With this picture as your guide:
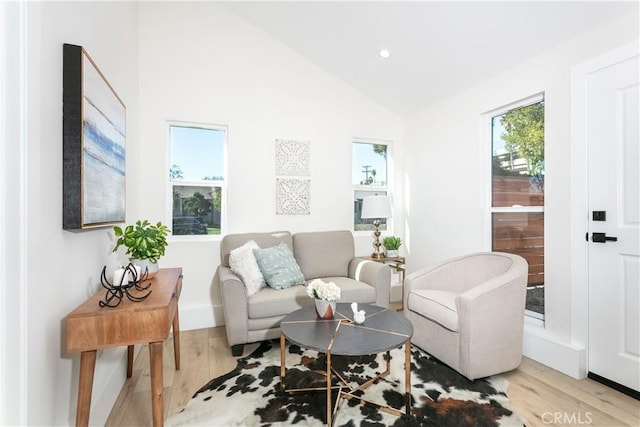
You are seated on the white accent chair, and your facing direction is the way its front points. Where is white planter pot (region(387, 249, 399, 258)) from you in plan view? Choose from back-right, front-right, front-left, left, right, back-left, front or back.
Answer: right

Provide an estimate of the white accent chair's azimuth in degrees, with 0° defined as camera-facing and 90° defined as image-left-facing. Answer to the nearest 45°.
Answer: approximately 45°

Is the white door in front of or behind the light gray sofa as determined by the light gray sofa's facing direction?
in front

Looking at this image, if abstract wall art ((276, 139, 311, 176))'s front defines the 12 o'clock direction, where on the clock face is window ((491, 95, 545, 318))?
The window is roughly at 10 o'clock from the abstract wall art.

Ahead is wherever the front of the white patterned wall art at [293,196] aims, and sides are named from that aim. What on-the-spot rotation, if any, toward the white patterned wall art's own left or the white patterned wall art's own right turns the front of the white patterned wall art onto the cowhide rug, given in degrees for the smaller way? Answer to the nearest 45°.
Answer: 0° — it already faces it

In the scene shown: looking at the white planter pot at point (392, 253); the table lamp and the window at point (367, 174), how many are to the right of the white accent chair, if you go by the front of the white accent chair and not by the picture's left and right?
3

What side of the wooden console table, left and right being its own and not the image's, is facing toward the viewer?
right

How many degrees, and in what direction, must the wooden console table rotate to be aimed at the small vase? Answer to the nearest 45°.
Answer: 0° — it already faces it

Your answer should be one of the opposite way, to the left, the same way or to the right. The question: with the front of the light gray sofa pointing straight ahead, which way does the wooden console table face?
to the left

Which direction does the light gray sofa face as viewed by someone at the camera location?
facing the viewer and to the right of the viewer

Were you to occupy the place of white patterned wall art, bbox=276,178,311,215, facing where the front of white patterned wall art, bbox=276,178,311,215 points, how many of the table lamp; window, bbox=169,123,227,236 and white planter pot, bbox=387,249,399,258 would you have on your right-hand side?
1

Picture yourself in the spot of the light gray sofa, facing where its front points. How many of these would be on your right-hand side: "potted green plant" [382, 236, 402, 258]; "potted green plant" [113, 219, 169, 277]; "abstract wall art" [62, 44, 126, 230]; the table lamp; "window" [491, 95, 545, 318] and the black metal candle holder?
3

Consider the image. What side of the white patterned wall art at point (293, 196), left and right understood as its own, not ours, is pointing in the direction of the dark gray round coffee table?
front

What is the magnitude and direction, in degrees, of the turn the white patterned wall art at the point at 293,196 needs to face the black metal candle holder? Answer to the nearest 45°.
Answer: approximately 45° to its right
